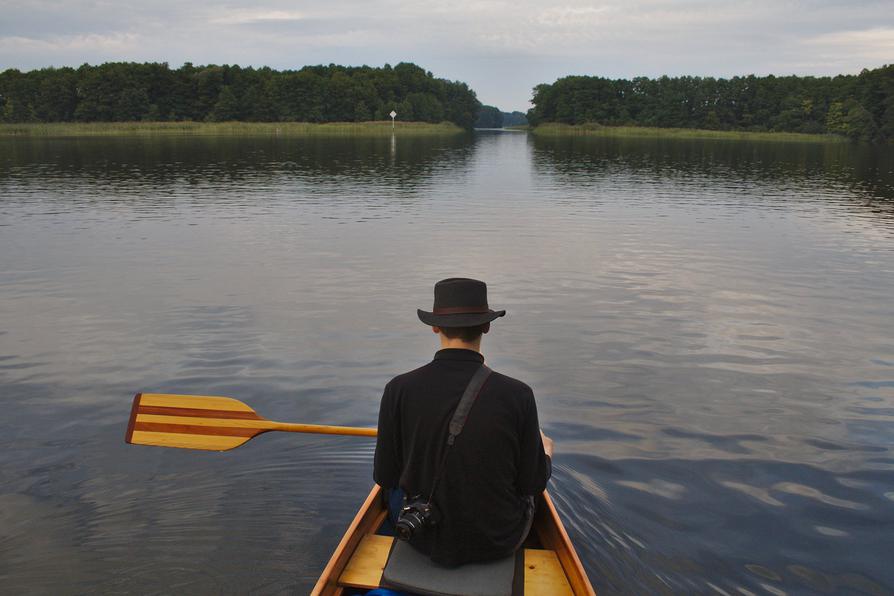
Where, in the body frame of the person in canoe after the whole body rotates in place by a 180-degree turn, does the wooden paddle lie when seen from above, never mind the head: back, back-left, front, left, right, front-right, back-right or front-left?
back-right

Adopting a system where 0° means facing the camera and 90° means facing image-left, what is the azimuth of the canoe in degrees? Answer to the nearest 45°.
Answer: approximately 180°

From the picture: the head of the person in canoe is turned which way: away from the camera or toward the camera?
away from the camera

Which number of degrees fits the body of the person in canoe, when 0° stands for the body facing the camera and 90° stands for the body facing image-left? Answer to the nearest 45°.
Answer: approximately 180°

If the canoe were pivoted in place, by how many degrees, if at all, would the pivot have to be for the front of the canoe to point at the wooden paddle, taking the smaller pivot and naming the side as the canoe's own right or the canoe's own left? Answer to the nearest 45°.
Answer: approximately 45° to the canoe's own left
